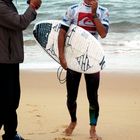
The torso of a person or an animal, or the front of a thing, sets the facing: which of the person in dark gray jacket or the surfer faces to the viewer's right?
the person in dark gray jacket

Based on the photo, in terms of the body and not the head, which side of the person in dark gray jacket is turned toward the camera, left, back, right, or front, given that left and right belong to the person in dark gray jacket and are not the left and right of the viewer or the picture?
right

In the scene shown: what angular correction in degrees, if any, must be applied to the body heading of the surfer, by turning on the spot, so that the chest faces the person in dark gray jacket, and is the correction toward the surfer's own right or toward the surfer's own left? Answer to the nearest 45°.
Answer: approximately 45° to the surfer's own right

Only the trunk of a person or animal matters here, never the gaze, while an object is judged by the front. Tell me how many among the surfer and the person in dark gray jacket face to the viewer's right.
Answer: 1

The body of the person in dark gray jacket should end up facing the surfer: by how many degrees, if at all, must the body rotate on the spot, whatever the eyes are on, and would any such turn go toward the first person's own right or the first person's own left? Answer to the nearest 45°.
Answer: approximately 45° to the first person's own left

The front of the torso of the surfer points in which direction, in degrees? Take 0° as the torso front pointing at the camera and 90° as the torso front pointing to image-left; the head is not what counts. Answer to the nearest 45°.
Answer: approximately 0°

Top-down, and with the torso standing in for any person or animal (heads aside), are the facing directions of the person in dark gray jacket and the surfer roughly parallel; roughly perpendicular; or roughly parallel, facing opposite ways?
roughly perpendicular
